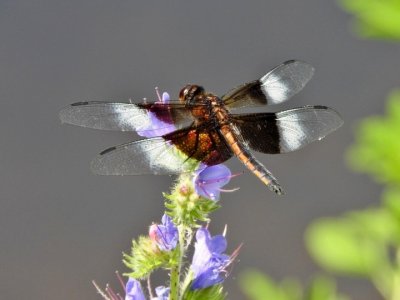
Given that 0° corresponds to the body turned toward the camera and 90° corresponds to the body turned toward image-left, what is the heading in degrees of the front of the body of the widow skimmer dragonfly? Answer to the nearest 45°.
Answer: approximately 135°

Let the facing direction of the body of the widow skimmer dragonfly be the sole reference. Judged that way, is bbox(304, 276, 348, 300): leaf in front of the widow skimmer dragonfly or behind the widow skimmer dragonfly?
behind
